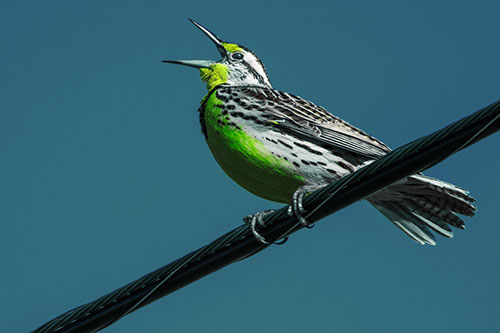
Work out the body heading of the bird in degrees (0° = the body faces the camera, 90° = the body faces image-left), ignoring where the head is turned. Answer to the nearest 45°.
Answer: approximately 90°
